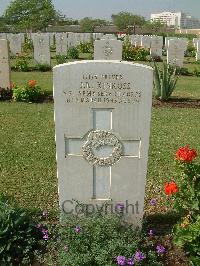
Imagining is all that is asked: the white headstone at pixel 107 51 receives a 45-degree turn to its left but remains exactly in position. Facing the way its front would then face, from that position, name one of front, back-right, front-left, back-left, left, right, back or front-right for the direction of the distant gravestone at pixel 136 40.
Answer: back-left

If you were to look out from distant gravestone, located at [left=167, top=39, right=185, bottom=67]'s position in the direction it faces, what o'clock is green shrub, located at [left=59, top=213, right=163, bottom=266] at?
The green shrub is roughly at 12 o'clock from the distant gravestone.

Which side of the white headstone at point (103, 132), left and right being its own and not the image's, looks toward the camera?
front

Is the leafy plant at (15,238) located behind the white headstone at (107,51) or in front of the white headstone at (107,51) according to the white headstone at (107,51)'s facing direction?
in front

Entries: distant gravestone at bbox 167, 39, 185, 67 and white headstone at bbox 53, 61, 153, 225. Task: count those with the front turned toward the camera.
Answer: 2

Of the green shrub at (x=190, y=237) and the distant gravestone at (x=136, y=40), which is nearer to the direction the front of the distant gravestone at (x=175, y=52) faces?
the green shrub

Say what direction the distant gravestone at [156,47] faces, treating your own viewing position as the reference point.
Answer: facing the viewer

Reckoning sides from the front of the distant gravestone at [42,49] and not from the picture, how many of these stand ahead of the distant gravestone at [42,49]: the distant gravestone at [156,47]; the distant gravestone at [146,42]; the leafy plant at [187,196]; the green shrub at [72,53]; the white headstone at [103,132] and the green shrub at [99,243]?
3

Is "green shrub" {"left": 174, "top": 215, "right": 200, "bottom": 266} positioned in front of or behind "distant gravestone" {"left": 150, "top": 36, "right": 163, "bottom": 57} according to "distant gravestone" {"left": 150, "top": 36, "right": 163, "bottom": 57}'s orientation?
in front

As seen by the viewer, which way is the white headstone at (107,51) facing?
toward the camera

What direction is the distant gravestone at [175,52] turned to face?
toward the camera
